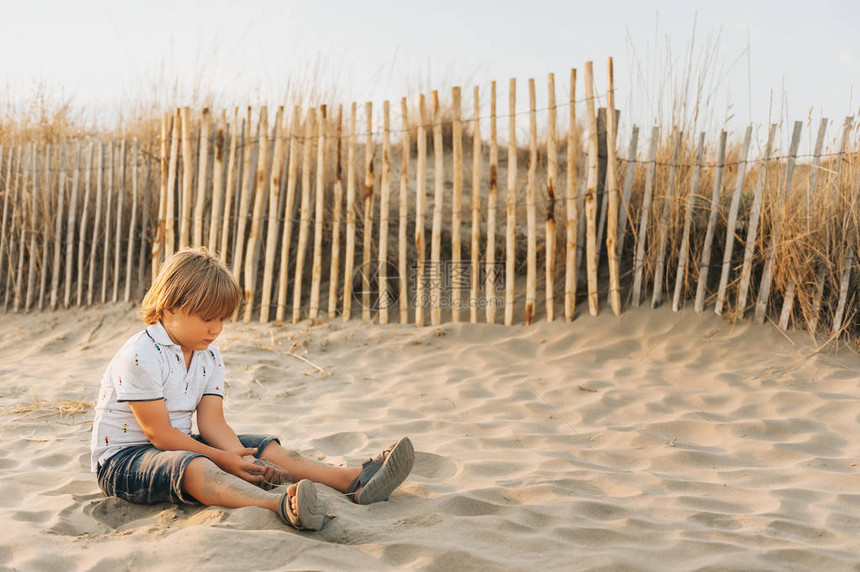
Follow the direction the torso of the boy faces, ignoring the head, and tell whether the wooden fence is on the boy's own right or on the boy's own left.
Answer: on the boy's own left

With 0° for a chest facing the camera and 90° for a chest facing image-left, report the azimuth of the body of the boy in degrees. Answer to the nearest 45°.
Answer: approximately 315°

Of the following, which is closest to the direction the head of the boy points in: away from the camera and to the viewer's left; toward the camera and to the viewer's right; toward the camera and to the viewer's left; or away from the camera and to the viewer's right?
toward the camera and to the viewer's right
